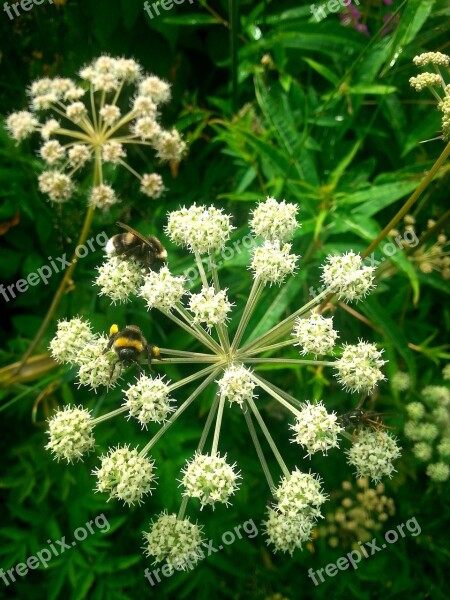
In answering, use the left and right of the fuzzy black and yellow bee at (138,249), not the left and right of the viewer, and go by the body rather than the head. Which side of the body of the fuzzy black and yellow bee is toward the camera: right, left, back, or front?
right

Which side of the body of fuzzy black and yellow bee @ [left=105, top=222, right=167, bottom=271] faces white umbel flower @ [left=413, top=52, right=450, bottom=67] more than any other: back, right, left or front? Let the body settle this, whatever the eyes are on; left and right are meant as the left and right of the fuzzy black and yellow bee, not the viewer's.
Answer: front
